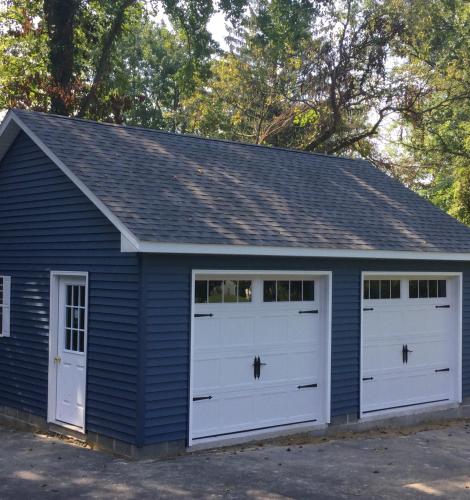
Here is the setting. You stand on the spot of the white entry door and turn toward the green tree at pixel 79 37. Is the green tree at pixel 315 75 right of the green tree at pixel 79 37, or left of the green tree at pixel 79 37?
right

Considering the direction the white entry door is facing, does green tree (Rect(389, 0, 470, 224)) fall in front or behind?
behind

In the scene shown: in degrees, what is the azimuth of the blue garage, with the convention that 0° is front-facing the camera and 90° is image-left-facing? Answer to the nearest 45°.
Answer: approximately 315°

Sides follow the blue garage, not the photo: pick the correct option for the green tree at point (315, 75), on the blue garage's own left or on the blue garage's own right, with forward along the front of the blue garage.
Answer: on the blue garage's own left

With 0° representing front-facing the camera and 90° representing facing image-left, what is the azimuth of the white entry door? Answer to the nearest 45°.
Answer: approximately 45°

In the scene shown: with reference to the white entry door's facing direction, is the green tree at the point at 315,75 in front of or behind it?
behind
